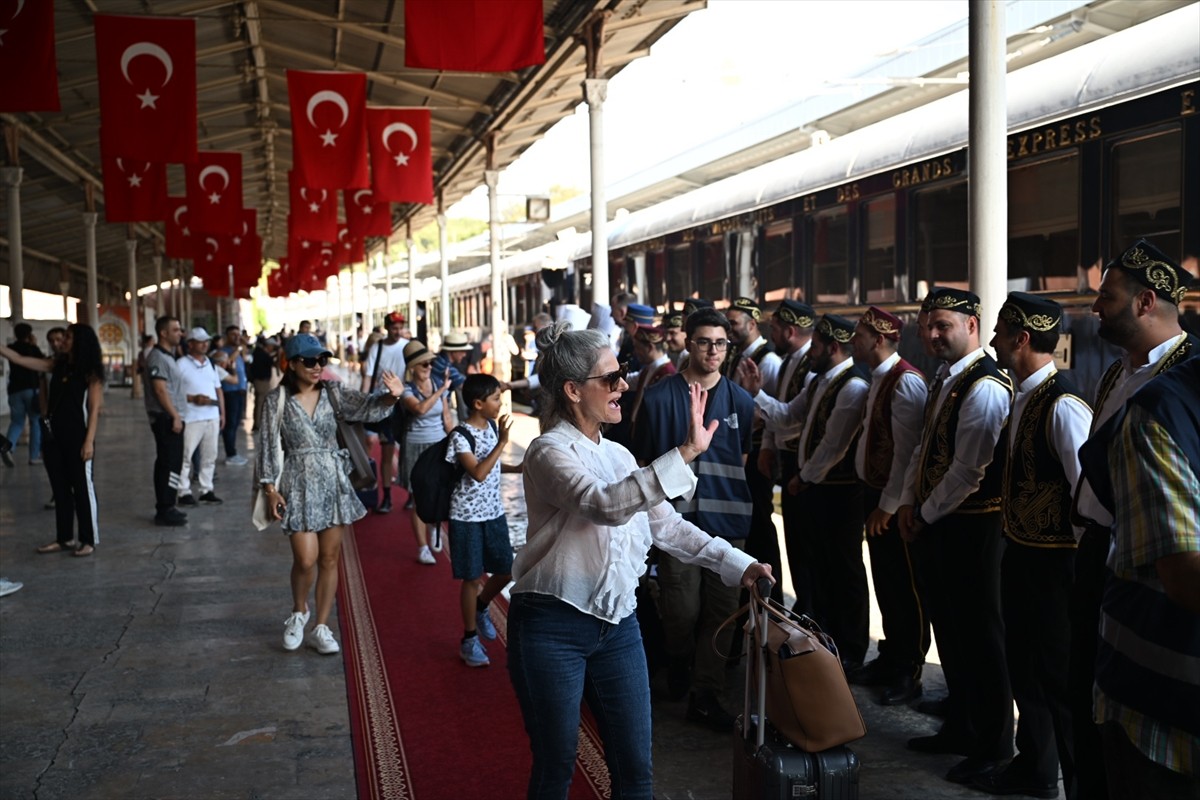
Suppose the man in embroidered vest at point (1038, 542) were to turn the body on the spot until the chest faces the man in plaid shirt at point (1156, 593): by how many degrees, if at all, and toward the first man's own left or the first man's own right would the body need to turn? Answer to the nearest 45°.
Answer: approximately 90° to the first man's own left

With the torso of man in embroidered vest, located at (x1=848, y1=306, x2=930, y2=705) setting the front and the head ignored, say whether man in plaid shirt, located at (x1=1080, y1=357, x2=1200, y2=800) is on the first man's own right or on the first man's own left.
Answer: on the first man's own left

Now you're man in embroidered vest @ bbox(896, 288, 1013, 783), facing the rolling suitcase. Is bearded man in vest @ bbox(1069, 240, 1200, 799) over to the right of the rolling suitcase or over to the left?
left

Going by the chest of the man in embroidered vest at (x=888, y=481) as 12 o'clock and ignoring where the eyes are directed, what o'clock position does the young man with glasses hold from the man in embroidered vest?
The young man with glasses is roughly at 11 o'clock from the man in embroidered vest.

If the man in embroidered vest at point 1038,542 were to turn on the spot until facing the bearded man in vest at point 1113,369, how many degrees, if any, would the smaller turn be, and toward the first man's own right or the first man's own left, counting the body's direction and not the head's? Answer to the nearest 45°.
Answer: approximately 90° to the first man's own left

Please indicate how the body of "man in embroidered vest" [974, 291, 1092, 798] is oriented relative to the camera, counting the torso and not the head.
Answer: to the viewer's left

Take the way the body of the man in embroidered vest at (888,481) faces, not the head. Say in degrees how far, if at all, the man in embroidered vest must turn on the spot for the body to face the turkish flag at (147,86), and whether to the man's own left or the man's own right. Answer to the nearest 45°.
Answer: approximately 45° to the man's own right

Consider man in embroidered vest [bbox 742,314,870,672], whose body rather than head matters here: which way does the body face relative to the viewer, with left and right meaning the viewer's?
facing to the left of the viewer

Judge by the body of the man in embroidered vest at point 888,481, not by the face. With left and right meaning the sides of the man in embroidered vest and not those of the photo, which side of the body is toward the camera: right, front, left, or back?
left

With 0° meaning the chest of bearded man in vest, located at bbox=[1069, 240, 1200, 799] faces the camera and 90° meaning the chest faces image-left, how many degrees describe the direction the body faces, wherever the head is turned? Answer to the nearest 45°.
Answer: approximately 90°

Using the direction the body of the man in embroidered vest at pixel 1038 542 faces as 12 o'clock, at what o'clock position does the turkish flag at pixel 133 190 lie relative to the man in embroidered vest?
The turkish flag is roughly at 1 o'clock from the man in embroidered vest.
